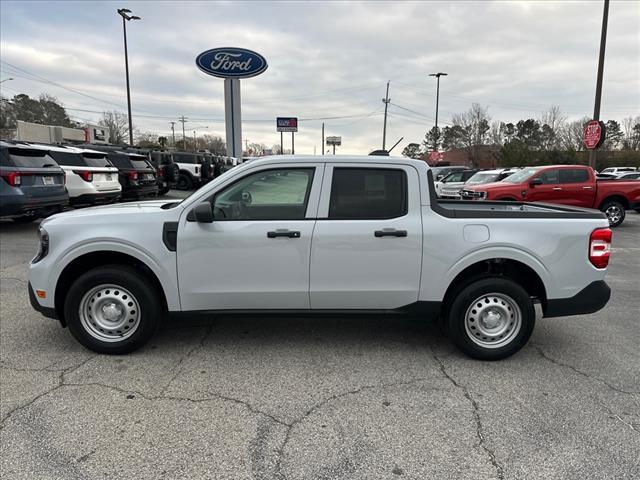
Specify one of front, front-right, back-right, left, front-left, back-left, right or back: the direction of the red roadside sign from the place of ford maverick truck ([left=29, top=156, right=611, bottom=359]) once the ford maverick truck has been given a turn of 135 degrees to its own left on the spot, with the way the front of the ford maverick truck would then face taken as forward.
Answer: left

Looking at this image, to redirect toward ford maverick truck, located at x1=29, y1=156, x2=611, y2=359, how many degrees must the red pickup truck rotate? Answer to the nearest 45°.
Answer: approximately 45° to its left

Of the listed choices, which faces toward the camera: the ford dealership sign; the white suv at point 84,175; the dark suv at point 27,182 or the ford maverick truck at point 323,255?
the ford dealership sign

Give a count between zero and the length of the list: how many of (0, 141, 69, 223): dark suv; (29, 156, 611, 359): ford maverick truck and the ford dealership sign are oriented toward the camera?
1

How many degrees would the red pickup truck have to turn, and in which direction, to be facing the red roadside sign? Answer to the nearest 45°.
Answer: approximately 135° to its right

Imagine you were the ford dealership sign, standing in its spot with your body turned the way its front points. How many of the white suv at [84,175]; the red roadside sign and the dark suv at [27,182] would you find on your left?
1

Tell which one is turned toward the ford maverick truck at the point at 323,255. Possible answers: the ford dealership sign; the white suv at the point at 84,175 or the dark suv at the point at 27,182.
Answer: the ford dealership sign

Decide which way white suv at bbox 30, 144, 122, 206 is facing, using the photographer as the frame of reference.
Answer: facing away from the viewer and to the left of the viewer

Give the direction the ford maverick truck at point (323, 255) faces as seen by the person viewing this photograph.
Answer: facing to the left of the viewer

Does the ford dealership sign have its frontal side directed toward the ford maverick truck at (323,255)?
yes

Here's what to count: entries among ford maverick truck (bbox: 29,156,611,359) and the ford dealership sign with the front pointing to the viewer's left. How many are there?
1

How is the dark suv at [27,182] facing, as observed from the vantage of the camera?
facing away from the viewer and to the left of the viewer

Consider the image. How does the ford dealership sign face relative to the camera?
toward the camera

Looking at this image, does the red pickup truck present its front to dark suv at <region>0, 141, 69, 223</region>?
yes

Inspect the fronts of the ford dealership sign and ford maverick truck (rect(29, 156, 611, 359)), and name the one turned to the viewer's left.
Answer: the ford maverick truck

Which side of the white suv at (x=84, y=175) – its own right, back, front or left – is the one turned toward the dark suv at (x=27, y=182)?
left
